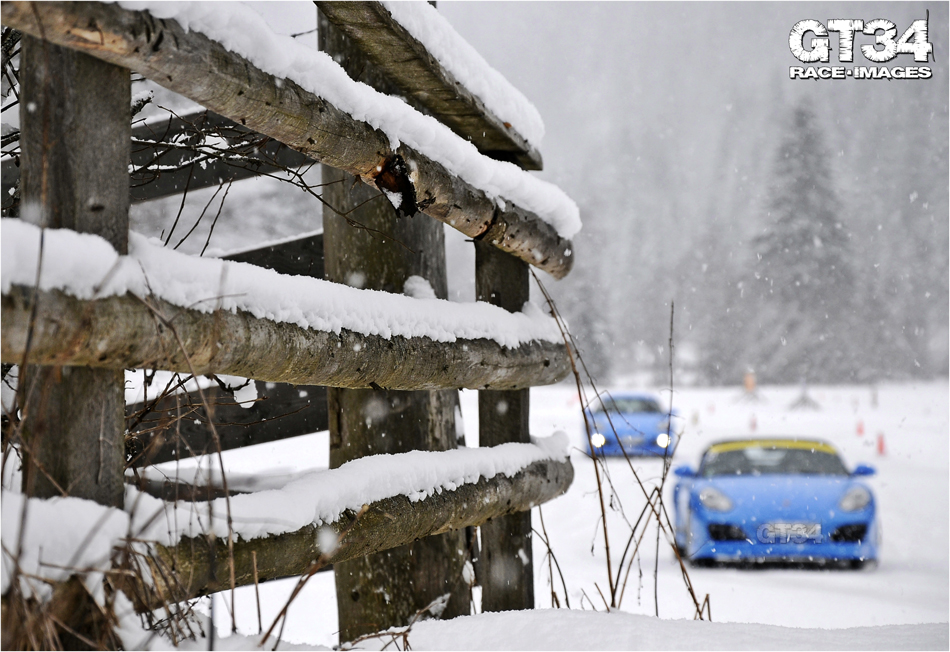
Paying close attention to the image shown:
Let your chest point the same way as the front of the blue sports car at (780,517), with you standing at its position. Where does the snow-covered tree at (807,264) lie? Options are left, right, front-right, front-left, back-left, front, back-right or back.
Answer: back

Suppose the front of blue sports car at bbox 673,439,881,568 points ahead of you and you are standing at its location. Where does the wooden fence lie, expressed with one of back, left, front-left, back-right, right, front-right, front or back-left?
front

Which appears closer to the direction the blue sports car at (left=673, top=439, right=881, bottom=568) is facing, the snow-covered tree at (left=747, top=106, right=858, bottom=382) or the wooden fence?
the wooden fence

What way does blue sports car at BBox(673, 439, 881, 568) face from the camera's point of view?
toward the camera
